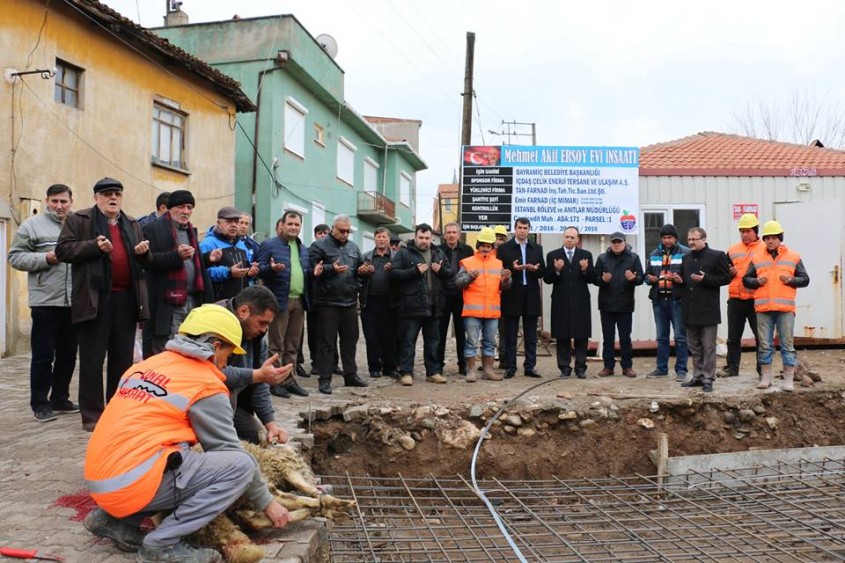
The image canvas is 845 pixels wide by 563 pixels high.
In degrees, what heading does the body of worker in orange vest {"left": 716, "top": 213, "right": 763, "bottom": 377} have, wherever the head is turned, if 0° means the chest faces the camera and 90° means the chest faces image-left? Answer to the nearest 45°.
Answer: approximately 45°

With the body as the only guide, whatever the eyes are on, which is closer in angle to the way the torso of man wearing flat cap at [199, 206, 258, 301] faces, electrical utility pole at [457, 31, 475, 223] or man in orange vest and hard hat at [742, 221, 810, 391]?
the man in orange vest and hard hat

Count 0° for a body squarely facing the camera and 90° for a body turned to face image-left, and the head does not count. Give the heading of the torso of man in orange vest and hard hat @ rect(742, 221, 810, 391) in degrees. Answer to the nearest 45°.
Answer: approximately 0°

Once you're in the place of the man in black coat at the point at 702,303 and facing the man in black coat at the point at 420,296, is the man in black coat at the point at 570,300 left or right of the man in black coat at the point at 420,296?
right

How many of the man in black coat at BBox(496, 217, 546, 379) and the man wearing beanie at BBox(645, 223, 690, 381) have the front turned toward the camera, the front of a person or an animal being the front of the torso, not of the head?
2

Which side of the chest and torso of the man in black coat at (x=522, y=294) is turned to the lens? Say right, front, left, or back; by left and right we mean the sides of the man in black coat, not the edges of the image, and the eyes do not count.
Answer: front

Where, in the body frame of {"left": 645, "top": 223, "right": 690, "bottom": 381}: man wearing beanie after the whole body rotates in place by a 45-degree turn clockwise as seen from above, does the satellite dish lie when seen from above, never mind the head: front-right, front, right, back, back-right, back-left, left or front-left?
right

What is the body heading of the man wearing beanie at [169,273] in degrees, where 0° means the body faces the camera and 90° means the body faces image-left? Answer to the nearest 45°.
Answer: approximately 315°

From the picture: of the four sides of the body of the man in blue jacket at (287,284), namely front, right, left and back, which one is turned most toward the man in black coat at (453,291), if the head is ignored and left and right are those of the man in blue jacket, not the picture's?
left

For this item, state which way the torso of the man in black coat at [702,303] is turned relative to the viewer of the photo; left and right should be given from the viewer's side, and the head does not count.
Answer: facing the viewer and to the left of the viewer

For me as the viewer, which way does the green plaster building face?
facing the viewer and to the right of the viewer

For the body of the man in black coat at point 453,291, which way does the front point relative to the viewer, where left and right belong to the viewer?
facing the viewer

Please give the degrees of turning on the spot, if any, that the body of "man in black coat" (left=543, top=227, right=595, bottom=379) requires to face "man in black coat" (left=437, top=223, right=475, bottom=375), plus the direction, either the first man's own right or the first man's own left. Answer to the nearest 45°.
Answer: approximately 90° to the first man's own right

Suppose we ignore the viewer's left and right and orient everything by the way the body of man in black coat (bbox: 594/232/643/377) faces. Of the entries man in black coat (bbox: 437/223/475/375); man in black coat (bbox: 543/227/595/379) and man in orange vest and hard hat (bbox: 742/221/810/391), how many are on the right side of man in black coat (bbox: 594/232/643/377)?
2

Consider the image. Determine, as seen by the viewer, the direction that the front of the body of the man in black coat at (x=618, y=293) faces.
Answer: toward the camera

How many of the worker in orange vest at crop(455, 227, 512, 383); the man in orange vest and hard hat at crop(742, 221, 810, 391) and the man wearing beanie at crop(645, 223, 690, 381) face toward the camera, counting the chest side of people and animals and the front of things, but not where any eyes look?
3

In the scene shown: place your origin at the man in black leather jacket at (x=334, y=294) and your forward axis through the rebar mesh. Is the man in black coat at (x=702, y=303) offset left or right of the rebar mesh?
left
